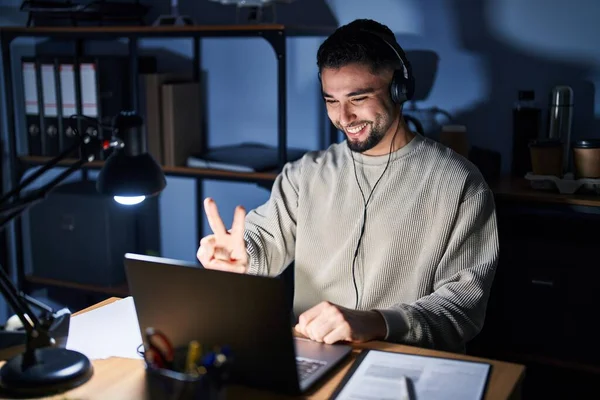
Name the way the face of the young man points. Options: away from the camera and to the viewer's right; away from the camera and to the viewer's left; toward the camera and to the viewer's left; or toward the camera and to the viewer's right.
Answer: toward the camera and to the viewer's left

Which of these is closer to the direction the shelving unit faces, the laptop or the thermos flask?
the laptop

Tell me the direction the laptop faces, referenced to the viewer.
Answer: facing away from the viewer and to the right of the viewer

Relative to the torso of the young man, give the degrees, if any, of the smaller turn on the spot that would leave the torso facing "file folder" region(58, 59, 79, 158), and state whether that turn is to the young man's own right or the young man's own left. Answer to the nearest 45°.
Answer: approximately 90° to the young man's own right

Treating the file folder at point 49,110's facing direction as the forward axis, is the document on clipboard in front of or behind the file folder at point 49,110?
in front

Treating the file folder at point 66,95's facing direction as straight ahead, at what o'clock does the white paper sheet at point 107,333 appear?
The white paper sheet is roughly at 12 o'clock from the file folder.

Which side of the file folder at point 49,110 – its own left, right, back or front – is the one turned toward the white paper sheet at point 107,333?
front

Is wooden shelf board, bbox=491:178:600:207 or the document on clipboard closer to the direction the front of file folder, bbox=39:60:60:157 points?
the document on clipboard
